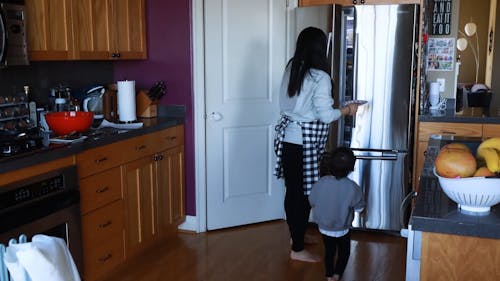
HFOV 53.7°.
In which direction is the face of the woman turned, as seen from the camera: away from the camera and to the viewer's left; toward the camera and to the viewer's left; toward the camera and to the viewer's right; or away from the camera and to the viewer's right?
away from the camera and to the viewer's right

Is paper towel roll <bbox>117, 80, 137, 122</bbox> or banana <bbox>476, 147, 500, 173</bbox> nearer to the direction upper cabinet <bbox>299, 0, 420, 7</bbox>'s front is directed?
the banana

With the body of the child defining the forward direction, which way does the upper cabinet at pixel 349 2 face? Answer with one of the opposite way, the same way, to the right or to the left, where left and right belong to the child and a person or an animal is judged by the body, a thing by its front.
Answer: the opposite way

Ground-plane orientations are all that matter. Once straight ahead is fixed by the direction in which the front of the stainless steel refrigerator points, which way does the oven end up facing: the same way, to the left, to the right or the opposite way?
to the left

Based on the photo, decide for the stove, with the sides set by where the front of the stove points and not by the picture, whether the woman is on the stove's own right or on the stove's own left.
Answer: on the stove's own left

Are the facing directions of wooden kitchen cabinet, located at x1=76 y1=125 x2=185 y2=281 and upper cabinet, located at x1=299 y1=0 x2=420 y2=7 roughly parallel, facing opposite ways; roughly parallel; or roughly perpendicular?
roughly perpendicular

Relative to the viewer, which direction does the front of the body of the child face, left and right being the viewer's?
facing away from the viewer

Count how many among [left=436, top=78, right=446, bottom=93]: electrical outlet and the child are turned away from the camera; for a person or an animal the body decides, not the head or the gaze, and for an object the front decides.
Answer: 1

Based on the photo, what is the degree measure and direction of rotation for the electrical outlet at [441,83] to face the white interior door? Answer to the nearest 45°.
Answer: approximately 45° to its right

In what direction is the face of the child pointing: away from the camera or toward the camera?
away from the camera
